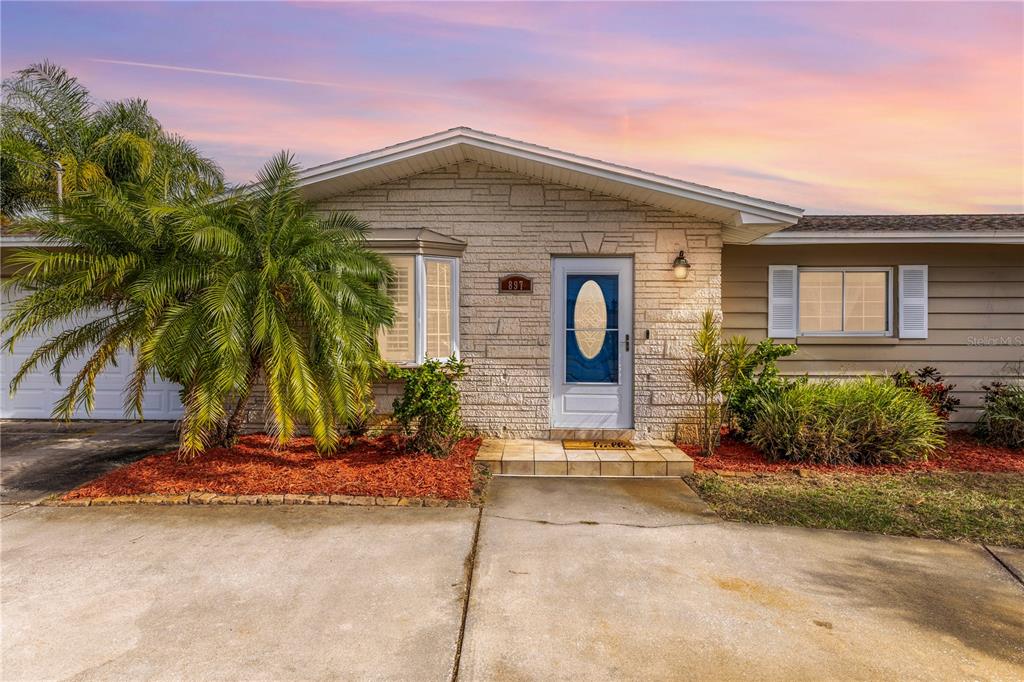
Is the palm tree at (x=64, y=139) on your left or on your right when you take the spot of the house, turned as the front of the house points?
on your right

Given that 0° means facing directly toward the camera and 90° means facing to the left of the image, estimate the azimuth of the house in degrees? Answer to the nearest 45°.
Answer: approximately 0°

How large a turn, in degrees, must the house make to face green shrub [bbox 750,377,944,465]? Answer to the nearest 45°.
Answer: approximately 90° to its left

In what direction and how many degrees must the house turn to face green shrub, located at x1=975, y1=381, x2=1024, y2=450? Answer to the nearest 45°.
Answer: approximately 90° to its left

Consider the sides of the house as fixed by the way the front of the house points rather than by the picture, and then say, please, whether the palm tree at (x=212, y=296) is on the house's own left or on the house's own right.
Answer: on the house's own right

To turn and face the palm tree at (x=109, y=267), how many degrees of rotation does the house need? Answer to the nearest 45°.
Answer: approximately 45° to its right

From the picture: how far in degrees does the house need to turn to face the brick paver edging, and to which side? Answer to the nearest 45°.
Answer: approximately 45° to its right

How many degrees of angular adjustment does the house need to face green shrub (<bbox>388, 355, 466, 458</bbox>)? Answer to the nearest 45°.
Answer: approximately 45° to its right

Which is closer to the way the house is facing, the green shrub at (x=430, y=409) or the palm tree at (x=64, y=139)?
the green shrub

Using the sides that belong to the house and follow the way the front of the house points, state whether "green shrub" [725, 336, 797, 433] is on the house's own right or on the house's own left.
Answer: on the house's own left

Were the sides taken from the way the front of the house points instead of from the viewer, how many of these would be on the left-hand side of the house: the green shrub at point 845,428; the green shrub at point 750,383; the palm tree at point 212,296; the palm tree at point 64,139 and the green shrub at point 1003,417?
3
